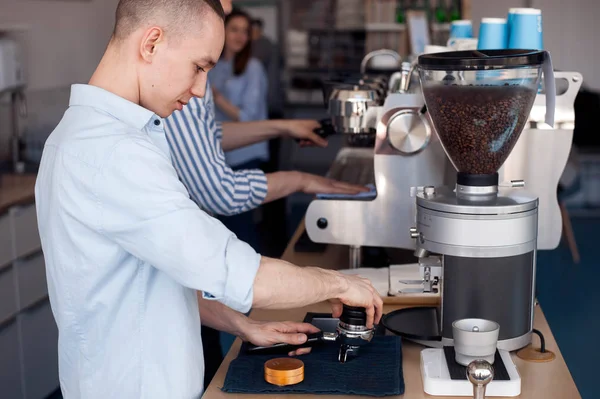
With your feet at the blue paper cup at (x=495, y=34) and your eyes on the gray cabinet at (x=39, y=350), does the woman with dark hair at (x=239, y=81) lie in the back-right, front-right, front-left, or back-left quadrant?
front-right

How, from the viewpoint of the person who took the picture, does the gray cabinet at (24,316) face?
facing the viewer and to the right of the viewer

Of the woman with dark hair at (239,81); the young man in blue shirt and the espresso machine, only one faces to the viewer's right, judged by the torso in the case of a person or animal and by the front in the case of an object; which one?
the young man in blue shirt

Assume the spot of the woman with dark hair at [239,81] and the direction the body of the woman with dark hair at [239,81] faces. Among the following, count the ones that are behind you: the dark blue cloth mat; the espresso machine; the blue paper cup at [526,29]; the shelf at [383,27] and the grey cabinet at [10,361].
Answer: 1

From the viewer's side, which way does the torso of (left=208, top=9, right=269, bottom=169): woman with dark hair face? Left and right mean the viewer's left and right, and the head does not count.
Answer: facing the viewer and to the left of the viewer

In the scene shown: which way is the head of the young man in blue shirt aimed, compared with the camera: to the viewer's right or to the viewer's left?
to the viewer's right

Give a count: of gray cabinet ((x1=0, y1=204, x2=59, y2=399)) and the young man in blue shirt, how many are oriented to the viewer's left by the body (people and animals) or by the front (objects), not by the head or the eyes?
0

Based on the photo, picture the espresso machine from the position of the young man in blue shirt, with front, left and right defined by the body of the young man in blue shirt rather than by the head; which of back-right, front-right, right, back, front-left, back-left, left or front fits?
front-left

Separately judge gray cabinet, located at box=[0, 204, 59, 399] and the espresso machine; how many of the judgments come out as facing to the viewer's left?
1

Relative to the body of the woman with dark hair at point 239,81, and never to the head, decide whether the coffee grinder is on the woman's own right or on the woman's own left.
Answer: on the woman's own left

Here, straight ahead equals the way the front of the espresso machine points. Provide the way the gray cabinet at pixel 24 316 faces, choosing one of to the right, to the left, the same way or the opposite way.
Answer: the opposite way

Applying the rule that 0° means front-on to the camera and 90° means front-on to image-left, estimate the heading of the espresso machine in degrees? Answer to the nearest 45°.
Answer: approximately 90°

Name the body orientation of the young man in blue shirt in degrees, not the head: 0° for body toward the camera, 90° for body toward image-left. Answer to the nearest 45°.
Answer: approximately 270°

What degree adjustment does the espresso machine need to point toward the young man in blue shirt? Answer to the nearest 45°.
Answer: approximately 45° to its left
